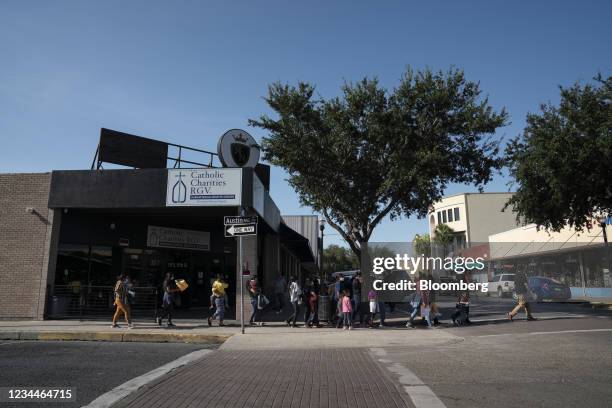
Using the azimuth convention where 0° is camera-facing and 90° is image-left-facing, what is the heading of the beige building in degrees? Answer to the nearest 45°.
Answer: approximately 45°

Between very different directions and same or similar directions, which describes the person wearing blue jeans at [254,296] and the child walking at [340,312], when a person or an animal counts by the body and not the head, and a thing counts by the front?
same or similar directions

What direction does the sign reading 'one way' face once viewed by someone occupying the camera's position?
facing the viewer

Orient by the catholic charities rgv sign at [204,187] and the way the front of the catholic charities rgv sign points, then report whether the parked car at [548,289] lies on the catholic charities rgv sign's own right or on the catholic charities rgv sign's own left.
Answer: on the catholic charities rgv sign's own left

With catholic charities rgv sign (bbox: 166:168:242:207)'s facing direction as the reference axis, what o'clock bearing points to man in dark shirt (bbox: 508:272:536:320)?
The man in dark shirt is roughly at 9 o'clock from the catholic charities rgv sign.

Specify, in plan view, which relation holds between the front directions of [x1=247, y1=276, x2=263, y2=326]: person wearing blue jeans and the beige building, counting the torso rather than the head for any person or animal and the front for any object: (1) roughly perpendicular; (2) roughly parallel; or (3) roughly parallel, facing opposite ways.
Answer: roughly parallel, facing opposite ways

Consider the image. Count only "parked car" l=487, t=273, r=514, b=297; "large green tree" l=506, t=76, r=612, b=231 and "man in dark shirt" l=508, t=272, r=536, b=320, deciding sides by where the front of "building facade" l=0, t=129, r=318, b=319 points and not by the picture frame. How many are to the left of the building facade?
3

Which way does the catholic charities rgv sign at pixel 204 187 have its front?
toward the camera
